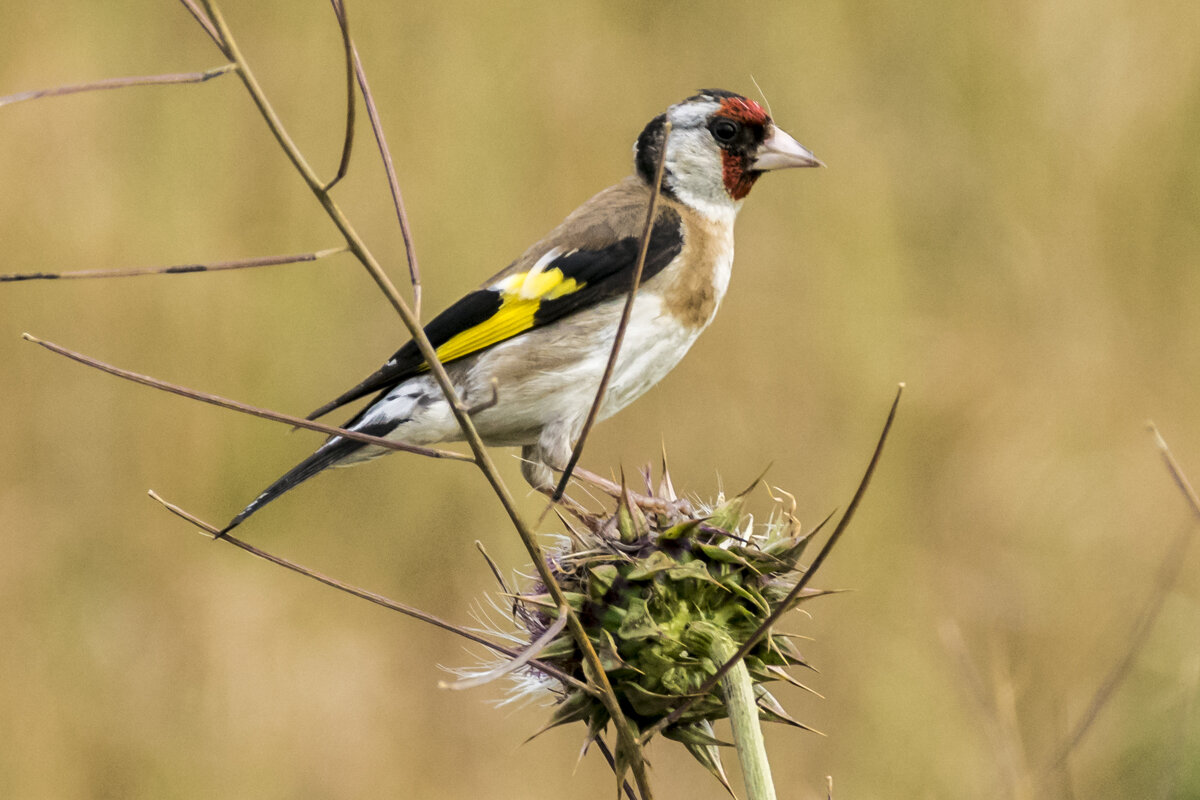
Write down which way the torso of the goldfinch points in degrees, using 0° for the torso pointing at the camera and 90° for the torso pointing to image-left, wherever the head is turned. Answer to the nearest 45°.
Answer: approximately 270°

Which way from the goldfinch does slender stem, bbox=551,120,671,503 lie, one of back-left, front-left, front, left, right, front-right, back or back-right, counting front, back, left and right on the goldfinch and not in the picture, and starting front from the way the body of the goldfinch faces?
right
